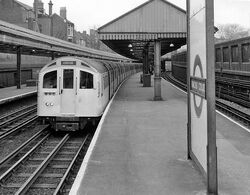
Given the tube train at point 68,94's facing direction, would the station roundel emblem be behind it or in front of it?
in front

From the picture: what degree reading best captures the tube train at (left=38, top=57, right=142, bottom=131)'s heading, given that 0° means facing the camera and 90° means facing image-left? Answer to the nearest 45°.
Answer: approximately 0°

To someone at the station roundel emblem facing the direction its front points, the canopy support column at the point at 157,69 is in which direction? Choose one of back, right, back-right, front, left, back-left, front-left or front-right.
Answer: right

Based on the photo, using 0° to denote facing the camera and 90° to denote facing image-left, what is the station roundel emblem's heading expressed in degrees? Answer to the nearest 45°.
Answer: approximately 90°

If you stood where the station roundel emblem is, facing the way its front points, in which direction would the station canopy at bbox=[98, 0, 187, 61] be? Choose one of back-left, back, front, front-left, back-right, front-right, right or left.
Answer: right

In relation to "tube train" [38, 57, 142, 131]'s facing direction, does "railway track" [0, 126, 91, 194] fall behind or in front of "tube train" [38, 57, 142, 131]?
in front

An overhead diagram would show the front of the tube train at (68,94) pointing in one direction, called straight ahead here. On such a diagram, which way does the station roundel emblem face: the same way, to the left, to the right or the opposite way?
to the right
